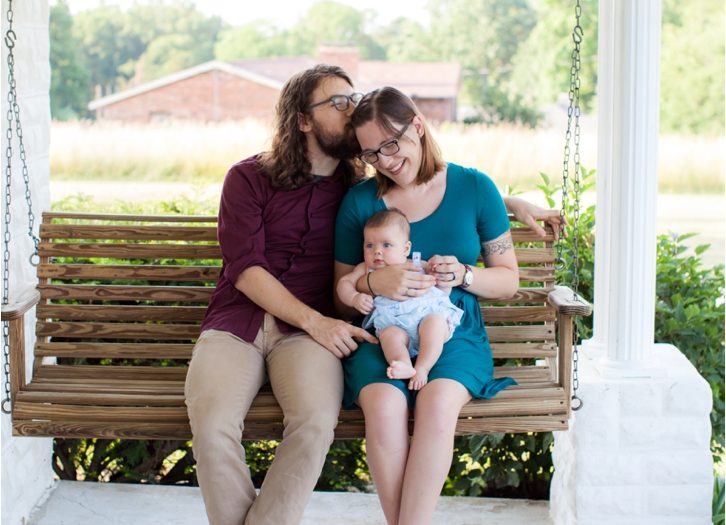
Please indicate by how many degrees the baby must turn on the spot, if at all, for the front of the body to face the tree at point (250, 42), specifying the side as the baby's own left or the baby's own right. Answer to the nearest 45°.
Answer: approximately 180°

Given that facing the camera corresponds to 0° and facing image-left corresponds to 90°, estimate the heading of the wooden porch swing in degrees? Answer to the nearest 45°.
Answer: approximately 0°

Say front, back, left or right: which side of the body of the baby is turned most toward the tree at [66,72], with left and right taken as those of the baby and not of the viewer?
back

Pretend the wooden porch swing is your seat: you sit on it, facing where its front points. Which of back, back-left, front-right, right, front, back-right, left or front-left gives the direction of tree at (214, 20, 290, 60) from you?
back

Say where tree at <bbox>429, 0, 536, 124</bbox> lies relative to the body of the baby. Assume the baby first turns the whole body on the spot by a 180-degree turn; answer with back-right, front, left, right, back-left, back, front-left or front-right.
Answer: front
